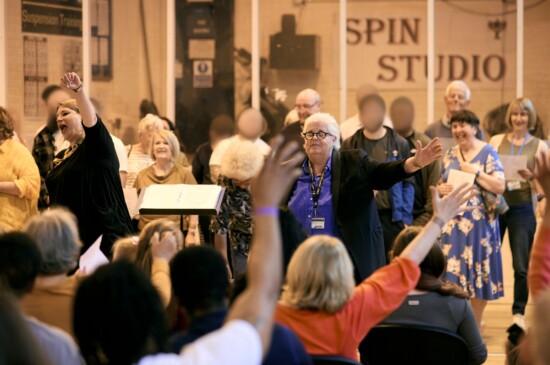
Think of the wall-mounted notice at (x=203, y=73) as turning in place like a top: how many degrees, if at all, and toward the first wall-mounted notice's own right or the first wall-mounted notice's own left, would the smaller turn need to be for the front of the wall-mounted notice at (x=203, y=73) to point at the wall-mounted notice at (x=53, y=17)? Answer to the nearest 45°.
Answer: approximately 90° to the first wall-mounted notice's own right

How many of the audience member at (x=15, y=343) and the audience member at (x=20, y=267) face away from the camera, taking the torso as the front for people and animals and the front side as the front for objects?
2

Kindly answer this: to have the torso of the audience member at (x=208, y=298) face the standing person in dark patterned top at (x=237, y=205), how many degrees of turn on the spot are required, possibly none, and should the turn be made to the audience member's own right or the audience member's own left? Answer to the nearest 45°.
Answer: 0° — they already face them

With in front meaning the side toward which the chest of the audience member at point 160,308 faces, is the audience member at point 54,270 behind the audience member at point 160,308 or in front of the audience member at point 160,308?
in front

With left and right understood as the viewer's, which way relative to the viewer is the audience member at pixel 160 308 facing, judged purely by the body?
facing away from the viewer

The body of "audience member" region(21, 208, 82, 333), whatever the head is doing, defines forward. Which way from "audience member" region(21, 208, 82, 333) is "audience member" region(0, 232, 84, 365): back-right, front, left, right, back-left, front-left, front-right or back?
back-right

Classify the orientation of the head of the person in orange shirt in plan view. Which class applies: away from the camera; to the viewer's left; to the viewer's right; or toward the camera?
away from the camera

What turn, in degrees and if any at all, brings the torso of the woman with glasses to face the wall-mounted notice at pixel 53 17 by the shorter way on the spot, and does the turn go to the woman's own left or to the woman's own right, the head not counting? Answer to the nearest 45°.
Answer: approximately 90° to the woman's own right

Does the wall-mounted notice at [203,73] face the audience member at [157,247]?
yes

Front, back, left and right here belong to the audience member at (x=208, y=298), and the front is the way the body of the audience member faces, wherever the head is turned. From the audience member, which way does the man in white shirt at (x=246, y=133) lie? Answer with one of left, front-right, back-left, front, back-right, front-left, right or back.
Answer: front

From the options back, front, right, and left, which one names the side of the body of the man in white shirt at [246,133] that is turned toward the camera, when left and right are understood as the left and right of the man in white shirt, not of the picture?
front

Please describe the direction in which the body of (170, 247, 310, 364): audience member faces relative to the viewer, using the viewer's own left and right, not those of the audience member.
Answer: facing away from the viewer

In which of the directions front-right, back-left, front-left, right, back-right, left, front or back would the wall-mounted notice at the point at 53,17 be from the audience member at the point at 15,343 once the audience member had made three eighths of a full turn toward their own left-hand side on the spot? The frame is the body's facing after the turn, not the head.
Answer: back-right
